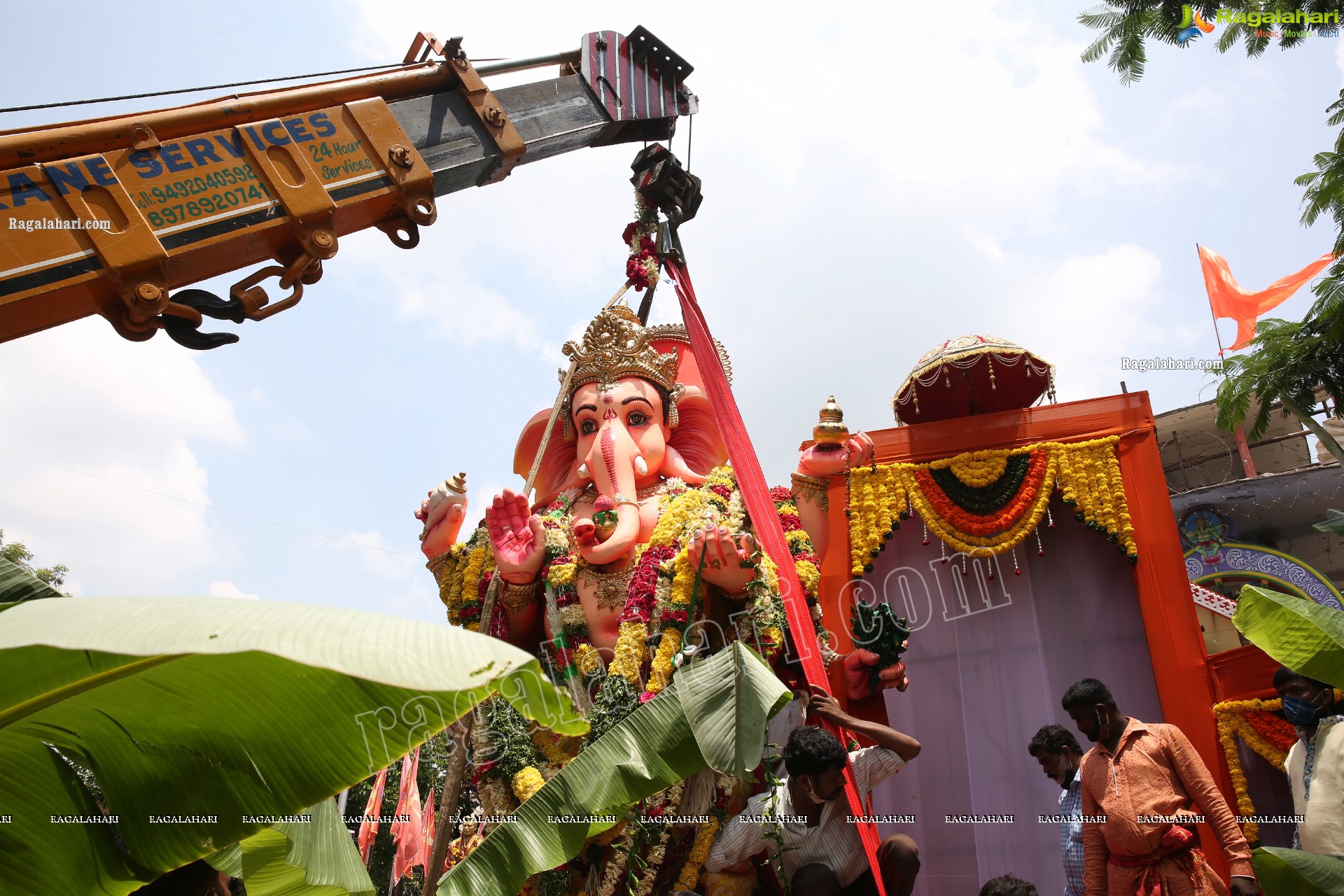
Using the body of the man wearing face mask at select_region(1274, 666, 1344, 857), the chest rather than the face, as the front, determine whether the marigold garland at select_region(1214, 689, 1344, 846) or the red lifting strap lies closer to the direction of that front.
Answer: the red lifting strap

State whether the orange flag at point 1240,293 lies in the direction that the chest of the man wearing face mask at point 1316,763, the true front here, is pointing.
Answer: no

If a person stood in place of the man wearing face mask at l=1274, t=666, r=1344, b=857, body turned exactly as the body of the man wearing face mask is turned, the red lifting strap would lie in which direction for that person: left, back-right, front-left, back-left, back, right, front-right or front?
front-right

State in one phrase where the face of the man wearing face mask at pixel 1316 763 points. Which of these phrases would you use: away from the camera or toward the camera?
toward the camera

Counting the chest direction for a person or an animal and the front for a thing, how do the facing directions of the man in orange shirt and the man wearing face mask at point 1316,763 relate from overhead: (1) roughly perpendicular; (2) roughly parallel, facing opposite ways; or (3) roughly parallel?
roughly parallel

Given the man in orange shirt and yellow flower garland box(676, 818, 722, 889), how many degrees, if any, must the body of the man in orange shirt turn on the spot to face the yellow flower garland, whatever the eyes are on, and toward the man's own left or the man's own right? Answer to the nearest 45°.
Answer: approximately 45° to the man's own right

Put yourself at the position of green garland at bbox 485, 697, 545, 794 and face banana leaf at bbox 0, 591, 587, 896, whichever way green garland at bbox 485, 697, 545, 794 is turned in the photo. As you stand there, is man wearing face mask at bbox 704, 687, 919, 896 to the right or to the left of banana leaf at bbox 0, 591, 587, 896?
left

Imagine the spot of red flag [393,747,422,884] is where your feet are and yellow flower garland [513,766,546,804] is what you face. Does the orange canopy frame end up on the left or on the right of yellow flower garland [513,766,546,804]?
left

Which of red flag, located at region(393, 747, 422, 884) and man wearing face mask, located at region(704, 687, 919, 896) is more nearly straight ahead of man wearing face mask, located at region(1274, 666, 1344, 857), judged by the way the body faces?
the man wearing face mask

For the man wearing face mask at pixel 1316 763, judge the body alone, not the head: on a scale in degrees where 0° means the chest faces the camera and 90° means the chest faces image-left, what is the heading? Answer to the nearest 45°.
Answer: approximately 45°

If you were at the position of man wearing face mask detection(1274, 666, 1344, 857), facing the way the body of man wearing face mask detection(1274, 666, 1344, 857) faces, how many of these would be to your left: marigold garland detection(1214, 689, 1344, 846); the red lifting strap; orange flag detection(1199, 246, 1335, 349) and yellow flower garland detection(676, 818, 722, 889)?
0

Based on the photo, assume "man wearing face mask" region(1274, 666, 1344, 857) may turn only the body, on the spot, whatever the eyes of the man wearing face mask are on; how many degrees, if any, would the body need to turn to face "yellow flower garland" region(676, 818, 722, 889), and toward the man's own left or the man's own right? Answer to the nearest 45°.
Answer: approximately 45° to the man's own right

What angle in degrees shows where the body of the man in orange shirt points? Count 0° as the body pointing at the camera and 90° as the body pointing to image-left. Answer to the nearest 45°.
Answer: approximately 45°

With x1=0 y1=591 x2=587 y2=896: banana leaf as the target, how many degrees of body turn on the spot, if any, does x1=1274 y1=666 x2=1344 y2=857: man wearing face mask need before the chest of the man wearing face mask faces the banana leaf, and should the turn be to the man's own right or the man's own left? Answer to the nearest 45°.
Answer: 0° — they already face it

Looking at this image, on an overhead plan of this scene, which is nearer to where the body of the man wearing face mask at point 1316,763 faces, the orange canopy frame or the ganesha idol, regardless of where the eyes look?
the ganesha idol

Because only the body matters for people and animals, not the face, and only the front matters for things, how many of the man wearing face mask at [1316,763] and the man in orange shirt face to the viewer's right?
0

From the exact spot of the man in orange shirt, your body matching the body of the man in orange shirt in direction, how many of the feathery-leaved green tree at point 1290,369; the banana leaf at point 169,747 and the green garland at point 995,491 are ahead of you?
1
